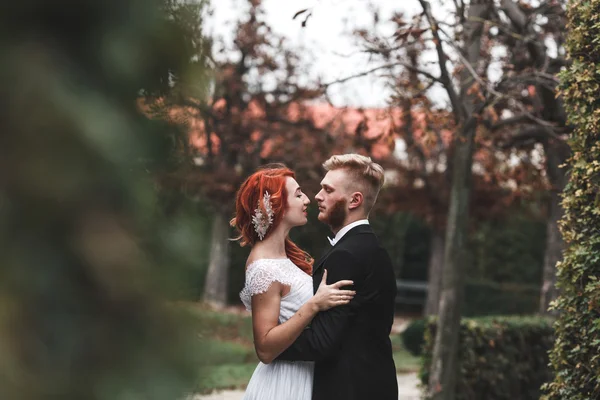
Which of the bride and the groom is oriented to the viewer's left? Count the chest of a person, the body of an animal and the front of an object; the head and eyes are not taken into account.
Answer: the groom

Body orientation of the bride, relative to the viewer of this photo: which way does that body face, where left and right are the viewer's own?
facing to the right of the viewer

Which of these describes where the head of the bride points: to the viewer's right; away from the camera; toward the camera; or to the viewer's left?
to the viewer's right

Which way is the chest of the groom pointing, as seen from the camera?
to the viewer's left

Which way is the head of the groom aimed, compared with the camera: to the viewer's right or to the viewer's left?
to the viewer's left

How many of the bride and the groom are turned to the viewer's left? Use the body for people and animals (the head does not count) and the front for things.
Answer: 1

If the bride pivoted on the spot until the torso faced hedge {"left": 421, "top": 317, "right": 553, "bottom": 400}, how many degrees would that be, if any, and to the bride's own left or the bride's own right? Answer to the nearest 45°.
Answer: approximately 45° to the bride's own left

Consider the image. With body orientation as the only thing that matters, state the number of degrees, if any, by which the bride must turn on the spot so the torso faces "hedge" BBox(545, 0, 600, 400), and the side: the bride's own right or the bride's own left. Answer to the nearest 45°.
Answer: approximately 45° to the bride's own left

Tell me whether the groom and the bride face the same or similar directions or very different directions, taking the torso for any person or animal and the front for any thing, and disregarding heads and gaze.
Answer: very different directions

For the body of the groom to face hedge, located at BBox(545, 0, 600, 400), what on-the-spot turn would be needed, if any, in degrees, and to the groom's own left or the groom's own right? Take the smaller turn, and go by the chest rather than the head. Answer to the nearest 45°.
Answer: approximately 135° to the groom's own right
